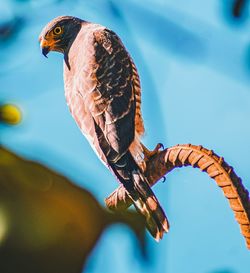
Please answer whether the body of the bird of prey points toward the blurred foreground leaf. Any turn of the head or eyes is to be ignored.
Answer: no

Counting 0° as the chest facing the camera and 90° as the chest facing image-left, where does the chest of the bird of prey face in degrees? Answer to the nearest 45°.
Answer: approximately 135°
